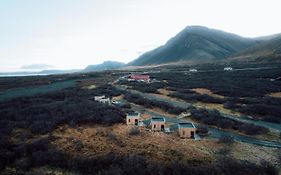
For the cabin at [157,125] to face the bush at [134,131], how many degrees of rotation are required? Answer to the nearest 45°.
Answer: approximately 45° to its right

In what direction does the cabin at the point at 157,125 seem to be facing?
toward the camera

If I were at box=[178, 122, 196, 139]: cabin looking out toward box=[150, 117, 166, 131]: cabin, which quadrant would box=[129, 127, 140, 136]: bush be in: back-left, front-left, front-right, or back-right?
front-left

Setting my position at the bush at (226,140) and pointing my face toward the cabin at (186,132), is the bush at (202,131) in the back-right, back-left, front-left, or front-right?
front-right

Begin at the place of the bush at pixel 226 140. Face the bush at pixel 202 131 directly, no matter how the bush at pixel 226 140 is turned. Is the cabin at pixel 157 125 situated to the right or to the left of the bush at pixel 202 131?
left

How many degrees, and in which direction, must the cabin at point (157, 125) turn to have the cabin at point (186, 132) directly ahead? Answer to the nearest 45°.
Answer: approximately 45° to its left

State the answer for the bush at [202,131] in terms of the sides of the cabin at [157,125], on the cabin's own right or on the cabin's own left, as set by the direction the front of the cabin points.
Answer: on the cabin's own left
